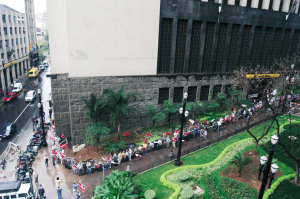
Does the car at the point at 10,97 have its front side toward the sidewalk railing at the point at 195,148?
no

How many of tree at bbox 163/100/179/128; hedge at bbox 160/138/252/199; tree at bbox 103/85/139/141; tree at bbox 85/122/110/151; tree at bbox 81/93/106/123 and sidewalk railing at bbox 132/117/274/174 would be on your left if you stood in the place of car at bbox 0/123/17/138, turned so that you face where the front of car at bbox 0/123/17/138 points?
6

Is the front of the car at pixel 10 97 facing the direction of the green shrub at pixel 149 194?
no

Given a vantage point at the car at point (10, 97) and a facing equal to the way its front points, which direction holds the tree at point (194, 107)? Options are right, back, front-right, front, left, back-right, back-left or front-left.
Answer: left

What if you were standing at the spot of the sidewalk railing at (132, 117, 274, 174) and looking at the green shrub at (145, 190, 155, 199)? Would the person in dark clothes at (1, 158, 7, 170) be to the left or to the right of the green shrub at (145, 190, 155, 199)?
right

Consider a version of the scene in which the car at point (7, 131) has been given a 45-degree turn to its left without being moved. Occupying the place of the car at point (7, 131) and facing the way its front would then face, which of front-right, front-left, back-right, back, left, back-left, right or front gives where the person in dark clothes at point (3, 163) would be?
front
